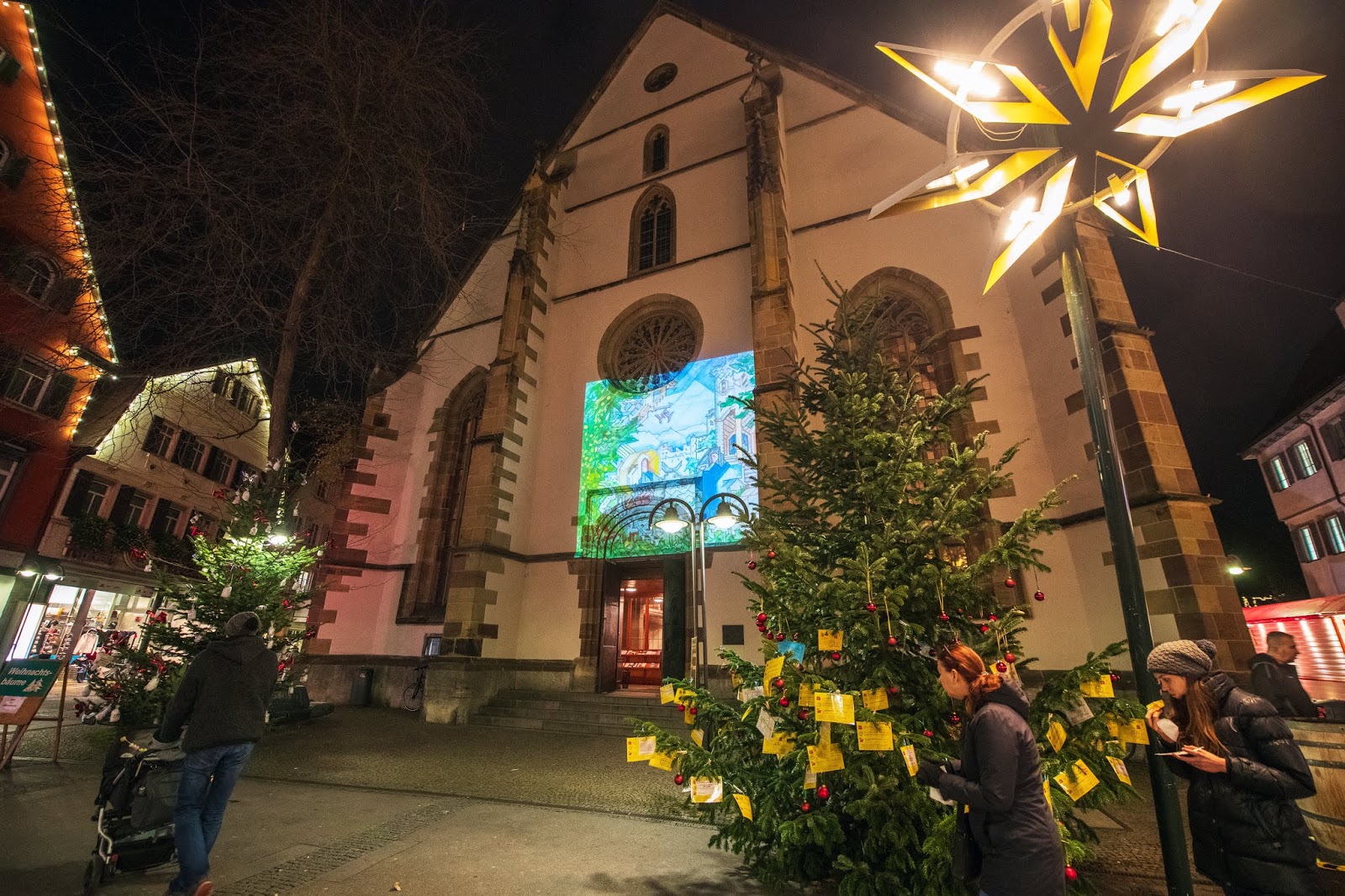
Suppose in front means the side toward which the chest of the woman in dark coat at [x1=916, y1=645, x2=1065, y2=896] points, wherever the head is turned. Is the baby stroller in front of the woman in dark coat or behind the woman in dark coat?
in front

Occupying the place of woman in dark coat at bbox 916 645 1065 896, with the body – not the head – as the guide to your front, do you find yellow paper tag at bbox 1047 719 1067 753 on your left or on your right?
on your right

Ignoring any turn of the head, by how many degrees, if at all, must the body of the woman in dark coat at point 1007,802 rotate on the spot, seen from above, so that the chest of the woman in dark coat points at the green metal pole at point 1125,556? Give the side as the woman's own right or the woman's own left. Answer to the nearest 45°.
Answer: approximately 135° to the woman's own right

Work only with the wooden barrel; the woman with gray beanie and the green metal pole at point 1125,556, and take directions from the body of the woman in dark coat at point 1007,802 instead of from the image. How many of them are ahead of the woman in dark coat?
0

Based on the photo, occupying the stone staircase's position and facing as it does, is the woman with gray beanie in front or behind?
in front

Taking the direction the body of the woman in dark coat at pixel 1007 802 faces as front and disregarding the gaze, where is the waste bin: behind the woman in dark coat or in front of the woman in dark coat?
in front

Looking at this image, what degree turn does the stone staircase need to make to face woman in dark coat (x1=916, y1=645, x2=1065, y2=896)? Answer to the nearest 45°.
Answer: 0° — it already faces them

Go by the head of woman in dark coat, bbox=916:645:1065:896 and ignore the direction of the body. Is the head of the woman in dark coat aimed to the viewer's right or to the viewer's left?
to the viewer's left

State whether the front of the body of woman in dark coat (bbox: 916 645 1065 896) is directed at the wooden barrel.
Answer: no

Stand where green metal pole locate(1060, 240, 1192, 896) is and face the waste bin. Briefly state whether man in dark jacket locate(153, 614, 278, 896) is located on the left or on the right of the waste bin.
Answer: left

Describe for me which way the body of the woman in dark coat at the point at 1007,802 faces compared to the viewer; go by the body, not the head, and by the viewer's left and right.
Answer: facing to the left of the viewer

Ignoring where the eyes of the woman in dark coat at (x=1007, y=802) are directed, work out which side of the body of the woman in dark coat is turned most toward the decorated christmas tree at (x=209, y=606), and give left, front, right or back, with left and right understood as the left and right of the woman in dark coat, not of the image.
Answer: front

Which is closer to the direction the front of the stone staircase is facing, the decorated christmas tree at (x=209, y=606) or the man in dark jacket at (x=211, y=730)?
the man in dark jacket

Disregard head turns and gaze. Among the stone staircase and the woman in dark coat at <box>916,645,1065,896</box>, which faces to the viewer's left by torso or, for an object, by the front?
the woman in dark coat

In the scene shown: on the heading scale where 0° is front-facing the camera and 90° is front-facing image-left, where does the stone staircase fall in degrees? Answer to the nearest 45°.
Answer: approximately 0°

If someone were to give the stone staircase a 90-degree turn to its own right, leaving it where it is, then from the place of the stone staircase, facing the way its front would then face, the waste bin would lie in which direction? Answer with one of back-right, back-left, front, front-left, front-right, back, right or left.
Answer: front-right

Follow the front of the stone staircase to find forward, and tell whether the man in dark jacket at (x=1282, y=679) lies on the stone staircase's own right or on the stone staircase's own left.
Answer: on the stone staircase's own left

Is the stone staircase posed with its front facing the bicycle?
no
